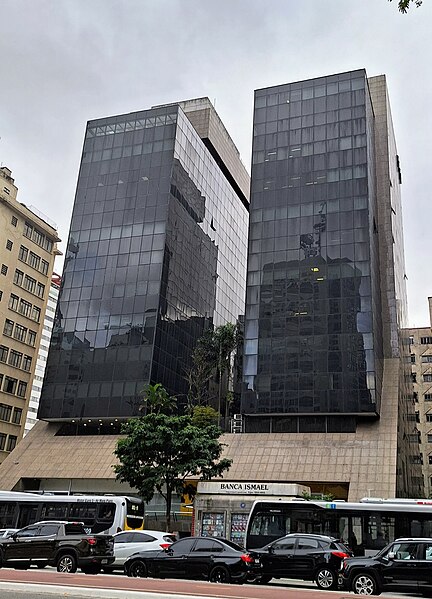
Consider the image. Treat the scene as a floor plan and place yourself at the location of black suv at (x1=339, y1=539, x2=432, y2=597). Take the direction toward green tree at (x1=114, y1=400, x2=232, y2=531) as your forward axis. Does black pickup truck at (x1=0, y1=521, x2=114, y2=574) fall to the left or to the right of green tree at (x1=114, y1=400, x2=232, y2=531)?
left

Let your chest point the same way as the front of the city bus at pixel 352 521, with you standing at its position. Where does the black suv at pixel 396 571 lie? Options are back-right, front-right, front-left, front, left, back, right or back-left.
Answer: left

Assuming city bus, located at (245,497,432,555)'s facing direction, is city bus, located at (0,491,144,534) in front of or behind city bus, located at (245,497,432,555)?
in front

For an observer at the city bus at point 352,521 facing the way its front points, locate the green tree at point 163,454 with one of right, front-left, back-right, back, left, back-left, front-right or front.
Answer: front-right

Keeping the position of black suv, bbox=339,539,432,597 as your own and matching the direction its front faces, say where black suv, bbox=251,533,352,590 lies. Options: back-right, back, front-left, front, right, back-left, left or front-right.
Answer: front-right

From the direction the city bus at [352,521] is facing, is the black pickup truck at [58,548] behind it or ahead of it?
ahead

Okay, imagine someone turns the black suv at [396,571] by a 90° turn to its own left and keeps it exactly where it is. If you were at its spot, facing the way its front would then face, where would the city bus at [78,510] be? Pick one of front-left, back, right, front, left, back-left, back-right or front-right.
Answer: back-right

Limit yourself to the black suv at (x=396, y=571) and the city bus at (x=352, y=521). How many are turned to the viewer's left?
2

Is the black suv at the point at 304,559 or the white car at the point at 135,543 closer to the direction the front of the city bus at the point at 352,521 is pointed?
the white car

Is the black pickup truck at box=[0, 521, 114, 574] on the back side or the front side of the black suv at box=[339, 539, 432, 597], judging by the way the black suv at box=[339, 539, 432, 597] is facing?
on the front side

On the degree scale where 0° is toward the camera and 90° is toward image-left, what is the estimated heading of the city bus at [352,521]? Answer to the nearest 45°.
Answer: approximately 90°

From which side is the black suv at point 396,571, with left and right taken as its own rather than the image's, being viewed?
left
